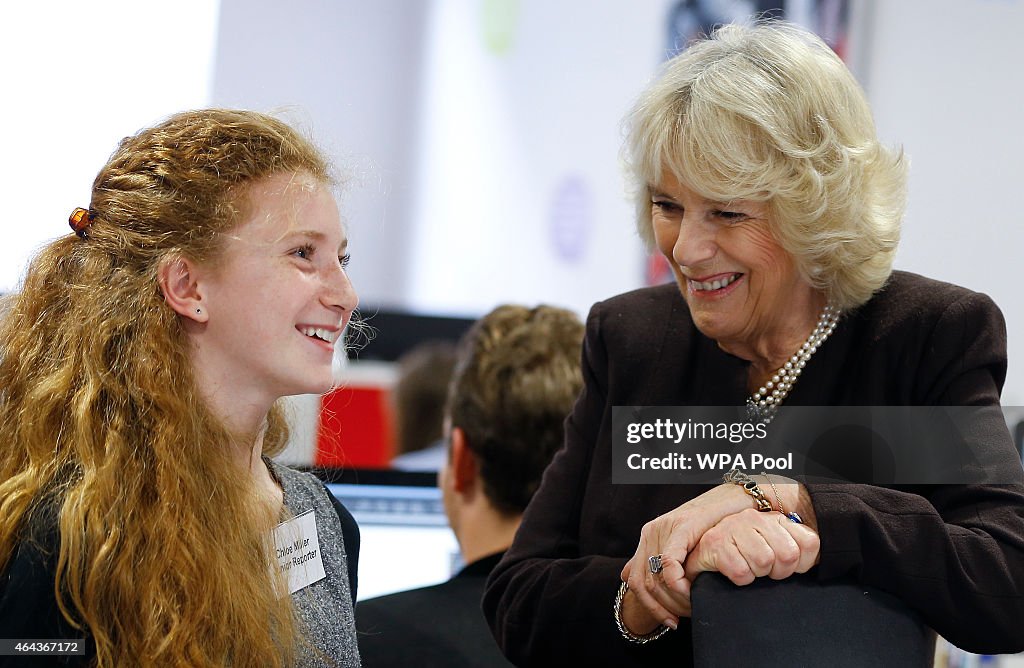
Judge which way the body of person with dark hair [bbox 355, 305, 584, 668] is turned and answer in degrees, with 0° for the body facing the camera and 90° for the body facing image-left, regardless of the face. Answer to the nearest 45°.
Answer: approximately 135°

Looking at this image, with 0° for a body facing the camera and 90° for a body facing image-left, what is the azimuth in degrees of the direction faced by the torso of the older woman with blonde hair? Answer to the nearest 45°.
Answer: approximately 45°

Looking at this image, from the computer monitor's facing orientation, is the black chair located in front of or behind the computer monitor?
in front

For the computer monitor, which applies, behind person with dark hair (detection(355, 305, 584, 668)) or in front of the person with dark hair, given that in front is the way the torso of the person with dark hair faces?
in front

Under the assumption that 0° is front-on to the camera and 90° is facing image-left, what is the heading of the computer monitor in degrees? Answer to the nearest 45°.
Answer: approximately 0°

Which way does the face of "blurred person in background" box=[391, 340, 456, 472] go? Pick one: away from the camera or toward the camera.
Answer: away from the camera

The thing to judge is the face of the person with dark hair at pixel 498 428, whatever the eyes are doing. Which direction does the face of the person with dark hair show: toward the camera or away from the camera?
away from the camera

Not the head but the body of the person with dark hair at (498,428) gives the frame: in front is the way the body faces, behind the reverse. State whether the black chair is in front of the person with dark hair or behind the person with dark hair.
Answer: behind

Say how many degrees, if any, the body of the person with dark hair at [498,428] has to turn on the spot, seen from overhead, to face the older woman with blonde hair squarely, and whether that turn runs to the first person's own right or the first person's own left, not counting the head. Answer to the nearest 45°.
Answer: approximately 180°

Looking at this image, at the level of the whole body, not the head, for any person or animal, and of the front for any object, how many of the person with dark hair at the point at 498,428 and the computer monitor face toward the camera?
1
